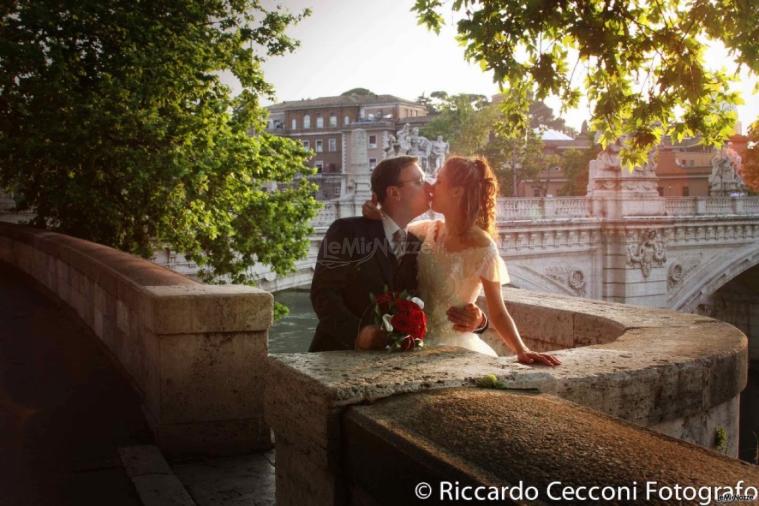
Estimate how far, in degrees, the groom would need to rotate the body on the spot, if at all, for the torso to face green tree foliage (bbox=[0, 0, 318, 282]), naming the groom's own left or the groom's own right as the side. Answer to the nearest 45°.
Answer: approximately 135° to the groom's own left

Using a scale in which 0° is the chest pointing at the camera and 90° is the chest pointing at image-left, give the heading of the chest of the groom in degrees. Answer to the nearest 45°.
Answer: approximately 315°

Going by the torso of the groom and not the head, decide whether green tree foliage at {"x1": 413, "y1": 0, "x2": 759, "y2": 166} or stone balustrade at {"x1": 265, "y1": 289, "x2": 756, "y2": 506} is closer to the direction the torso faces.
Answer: the stone balustrade

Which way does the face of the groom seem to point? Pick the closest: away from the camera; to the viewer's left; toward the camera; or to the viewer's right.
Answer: to the viewer's right

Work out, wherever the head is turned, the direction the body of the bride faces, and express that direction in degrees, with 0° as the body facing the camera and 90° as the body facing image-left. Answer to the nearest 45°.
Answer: approximately 45°

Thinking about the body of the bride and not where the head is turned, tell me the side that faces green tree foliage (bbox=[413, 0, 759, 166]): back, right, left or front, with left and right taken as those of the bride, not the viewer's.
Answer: back

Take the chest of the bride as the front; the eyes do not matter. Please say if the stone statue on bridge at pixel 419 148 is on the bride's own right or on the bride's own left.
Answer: on the bride's own right

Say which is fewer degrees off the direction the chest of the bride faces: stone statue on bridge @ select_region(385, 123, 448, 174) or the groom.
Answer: the groom

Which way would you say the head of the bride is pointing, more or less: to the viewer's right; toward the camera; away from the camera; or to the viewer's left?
to the viewer's left
